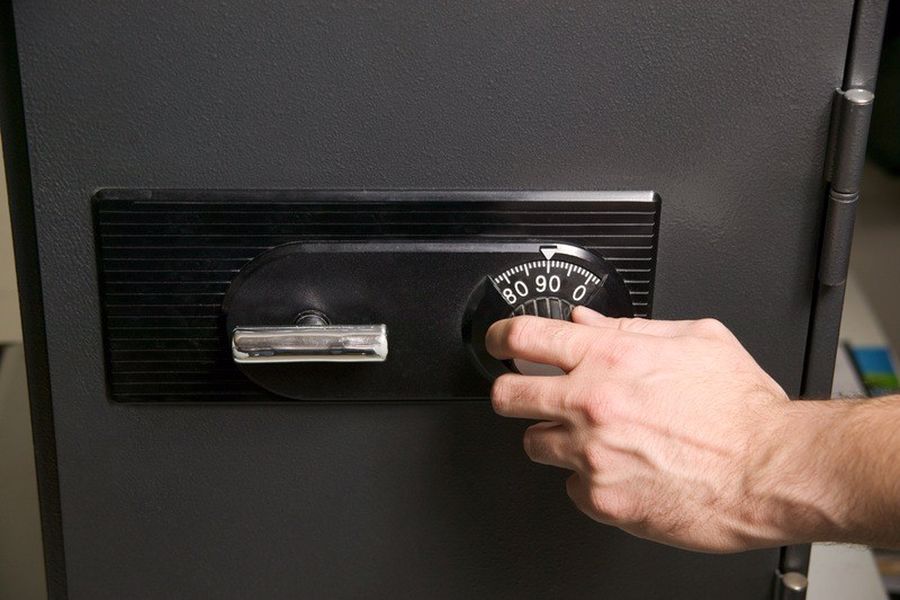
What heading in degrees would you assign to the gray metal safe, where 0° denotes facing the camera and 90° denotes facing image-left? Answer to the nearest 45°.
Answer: approximately 0°
